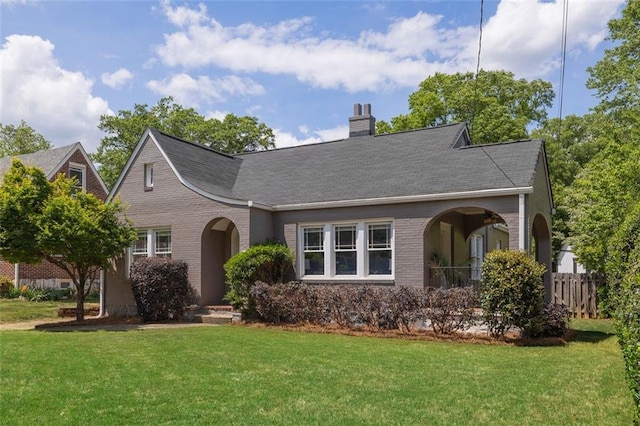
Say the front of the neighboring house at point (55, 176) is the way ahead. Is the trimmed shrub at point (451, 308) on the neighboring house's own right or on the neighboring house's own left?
on the neighboring house's own left

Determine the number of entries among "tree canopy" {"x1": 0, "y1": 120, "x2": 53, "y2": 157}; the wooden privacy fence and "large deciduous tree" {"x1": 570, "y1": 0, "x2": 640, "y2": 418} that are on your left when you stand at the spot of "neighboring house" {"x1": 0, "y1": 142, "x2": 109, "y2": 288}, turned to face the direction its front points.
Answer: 2

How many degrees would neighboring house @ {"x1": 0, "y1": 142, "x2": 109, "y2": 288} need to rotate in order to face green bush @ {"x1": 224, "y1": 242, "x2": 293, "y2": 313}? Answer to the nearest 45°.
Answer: approximately 45° to its left

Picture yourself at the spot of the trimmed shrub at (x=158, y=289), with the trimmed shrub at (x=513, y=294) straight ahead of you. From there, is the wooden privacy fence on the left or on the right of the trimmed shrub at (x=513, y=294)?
left

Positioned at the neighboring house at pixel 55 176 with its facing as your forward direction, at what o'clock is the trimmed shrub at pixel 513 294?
The trimmed shrub is roughly at 10 o'clock from the neighboring house.

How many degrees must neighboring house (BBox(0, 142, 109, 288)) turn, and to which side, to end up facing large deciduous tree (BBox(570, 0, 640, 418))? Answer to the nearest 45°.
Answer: approximately 90° to its left

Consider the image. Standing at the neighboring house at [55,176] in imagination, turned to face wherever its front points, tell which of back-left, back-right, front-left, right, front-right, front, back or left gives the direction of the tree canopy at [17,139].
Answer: back-right

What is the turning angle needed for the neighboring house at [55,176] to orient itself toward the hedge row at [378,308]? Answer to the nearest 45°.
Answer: approximately 45° to its left

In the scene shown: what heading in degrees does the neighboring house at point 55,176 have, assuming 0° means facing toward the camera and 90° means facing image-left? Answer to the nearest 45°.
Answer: approximately 45°
